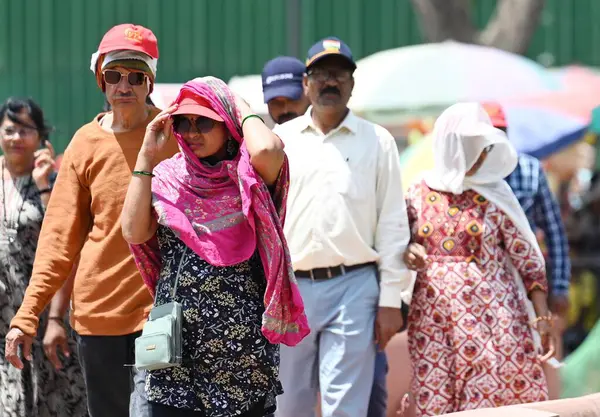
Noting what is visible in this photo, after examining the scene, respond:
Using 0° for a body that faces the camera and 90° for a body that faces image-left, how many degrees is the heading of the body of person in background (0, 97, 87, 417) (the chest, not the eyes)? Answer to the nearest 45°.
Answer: approximately 0°

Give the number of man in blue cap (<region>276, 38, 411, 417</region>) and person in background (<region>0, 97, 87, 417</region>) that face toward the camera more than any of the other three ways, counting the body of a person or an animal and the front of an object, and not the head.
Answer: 2

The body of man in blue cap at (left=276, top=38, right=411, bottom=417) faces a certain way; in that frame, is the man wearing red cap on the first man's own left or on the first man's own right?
on the first man's own right

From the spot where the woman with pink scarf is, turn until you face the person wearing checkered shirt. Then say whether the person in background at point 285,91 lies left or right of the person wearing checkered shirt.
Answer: left

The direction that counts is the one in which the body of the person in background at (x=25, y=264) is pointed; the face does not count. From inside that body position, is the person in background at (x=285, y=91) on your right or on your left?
on your left

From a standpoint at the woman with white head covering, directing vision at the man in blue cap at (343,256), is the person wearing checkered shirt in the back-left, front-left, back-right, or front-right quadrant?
back-right

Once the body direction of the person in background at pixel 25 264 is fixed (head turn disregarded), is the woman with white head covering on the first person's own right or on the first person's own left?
on the first person's own left
